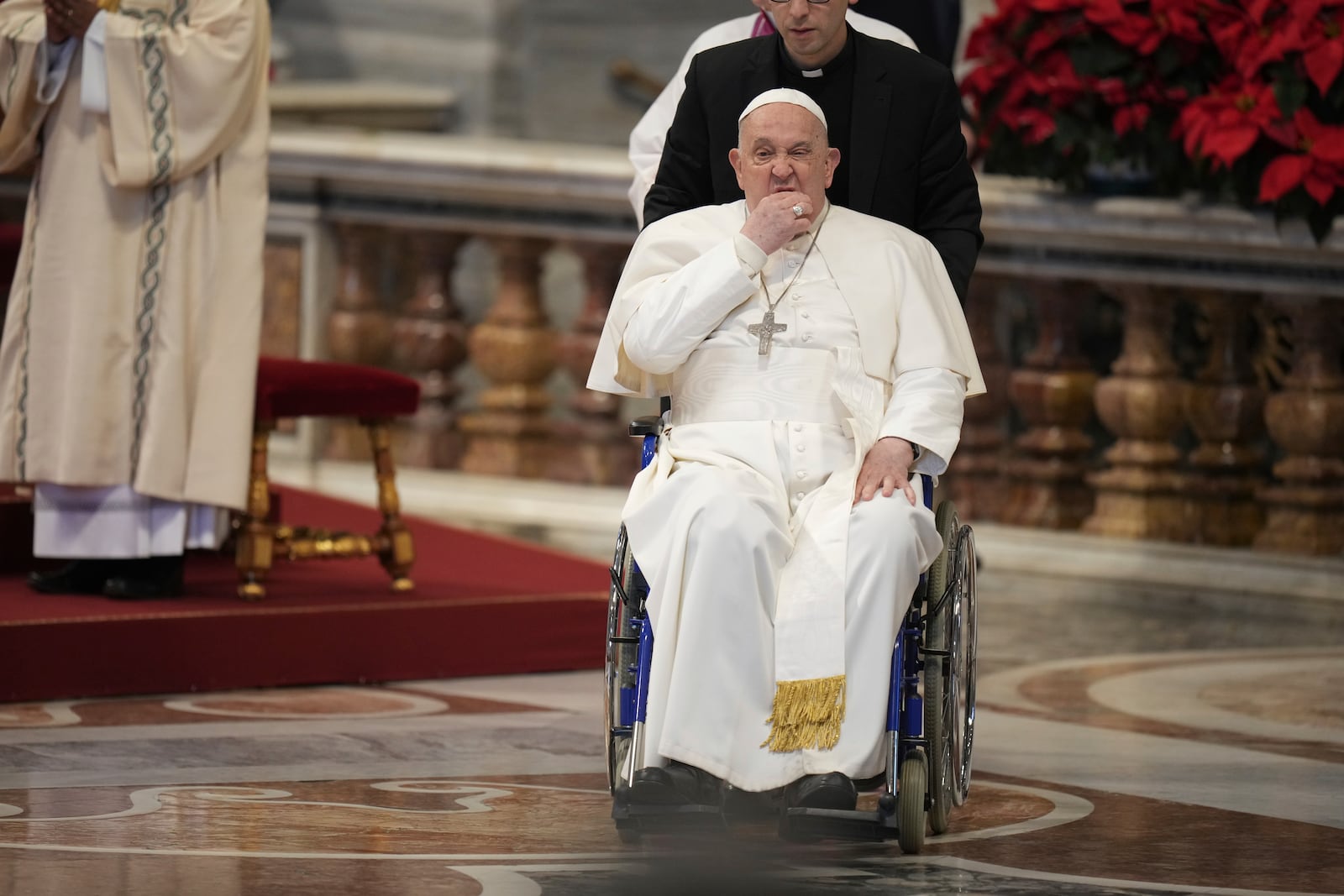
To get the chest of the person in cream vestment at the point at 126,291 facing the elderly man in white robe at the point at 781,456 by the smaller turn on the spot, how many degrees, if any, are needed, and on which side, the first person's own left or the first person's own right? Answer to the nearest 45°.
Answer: approximately 90° to the first person's own left

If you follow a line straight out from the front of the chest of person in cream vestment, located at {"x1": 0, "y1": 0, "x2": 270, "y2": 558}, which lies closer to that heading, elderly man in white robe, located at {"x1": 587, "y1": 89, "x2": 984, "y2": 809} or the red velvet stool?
the elderly man in white robe

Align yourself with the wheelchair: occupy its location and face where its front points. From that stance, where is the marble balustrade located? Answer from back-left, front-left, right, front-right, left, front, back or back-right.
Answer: back

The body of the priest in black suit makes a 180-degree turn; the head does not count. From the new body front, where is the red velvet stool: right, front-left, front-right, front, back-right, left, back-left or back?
front-left

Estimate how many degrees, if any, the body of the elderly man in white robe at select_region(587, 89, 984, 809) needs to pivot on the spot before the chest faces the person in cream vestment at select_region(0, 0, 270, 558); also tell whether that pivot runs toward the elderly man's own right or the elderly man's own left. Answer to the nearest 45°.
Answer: approximately 135° to the elderly man's own right

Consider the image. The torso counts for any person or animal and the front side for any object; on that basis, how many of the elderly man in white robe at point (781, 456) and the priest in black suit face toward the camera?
2

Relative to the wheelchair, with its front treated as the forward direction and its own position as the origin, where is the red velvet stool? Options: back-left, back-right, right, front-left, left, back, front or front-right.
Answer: back-right

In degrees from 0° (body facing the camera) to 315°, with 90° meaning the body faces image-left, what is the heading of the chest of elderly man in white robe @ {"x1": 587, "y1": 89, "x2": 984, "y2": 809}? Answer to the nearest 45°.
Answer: approximately 0°

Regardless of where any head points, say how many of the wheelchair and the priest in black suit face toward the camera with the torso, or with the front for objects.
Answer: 2
